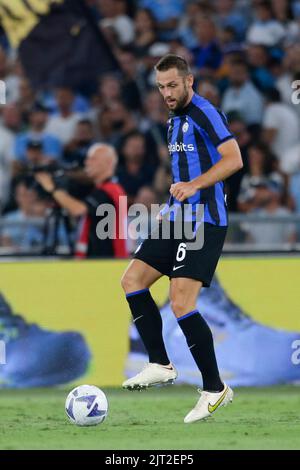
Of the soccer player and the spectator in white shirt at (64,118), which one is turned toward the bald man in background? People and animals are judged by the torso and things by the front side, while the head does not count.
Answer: the spectator in white shirt

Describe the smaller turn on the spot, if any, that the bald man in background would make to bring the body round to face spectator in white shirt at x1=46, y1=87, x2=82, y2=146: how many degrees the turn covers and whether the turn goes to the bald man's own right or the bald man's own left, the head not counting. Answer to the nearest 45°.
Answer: approximately 90° to the bald man's own right

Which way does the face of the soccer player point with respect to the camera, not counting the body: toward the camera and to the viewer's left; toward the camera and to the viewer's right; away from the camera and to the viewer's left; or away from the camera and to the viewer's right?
toward the camera and to the viewer's left

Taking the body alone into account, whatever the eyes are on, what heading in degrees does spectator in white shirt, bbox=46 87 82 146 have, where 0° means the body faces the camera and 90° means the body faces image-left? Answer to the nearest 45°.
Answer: approximately 0°

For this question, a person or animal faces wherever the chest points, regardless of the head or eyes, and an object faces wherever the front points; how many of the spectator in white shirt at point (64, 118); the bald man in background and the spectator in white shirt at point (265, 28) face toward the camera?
2

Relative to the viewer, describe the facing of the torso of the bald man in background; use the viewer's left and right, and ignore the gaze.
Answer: facing to the left of the viewer

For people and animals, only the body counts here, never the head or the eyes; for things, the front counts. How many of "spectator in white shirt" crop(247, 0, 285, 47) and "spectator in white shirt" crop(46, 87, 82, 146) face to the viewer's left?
0

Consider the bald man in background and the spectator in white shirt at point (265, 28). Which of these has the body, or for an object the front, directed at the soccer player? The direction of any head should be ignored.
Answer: the spectator in white shirt

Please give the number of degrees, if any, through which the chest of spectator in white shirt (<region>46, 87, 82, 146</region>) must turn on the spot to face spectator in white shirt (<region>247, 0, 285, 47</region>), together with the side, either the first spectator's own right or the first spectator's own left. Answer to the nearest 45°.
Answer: approximately 90° to the first spectator's own left

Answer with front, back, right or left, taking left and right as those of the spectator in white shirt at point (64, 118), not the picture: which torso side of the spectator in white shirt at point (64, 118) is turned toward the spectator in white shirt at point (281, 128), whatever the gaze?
left

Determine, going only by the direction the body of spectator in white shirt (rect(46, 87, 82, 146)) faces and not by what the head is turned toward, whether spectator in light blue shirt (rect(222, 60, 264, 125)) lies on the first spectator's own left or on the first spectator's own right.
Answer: on the first spectator's own left
